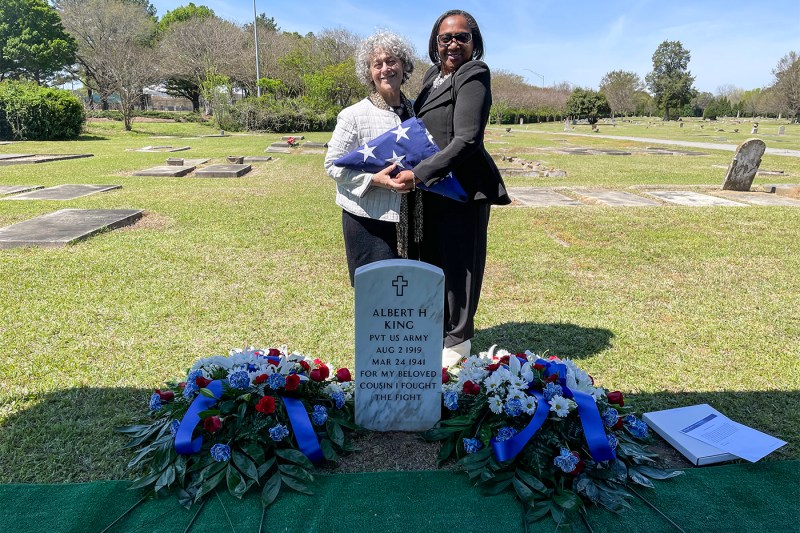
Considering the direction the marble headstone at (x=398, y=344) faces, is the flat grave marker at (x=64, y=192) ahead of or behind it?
behind

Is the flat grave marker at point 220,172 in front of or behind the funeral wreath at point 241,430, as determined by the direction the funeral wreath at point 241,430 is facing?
behind

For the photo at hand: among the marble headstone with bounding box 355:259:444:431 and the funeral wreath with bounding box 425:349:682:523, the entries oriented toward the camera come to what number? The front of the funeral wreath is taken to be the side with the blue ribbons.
2

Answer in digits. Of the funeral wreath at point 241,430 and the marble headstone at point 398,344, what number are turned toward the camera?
2

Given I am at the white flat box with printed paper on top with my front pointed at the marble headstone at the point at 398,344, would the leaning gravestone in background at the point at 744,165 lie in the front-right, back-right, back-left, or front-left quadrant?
back-right

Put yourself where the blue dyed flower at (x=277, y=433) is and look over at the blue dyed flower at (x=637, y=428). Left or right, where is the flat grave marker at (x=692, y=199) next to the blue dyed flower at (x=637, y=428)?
left

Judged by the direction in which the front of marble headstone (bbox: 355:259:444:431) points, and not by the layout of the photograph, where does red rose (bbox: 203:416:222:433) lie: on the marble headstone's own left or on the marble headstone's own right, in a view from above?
on the marble headstone's own right
